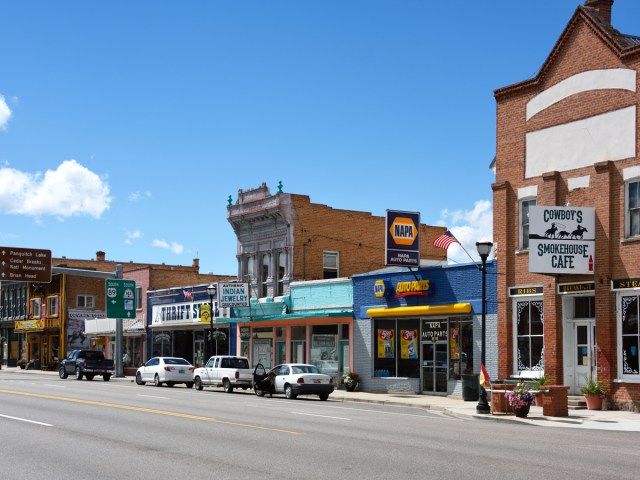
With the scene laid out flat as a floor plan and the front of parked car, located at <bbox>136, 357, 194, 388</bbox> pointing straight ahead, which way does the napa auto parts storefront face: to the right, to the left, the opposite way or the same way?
to the left

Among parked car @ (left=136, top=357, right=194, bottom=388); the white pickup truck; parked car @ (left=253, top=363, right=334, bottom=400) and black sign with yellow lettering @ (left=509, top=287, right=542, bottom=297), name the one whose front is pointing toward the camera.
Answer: the black sign with yellow lettering

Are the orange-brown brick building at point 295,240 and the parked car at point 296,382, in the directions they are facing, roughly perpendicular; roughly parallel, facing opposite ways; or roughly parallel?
roughly perpendicular

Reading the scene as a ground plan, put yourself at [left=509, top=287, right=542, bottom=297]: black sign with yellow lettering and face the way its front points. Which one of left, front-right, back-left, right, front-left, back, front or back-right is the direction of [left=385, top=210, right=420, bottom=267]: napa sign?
back-right

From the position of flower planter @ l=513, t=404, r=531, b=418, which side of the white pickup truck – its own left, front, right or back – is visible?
back

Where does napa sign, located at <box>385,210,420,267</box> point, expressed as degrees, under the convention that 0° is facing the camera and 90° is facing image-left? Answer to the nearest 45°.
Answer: approximately 315°

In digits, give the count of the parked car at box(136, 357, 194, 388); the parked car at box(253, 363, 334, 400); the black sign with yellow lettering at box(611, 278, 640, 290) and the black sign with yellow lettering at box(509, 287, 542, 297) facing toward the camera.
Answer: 2

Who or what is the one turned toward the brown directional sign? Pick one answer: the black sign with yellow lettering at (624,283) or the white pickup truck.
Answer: the white pickup truck
